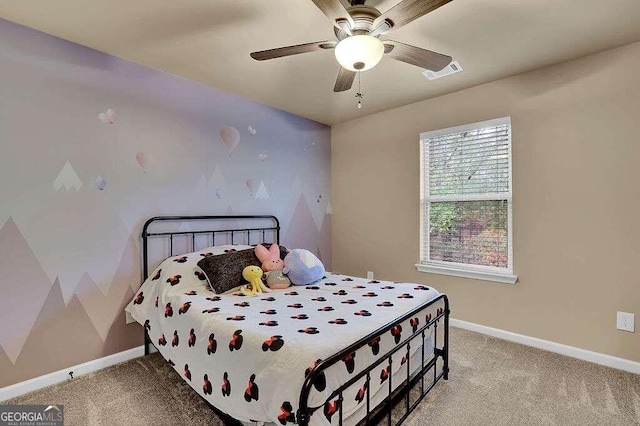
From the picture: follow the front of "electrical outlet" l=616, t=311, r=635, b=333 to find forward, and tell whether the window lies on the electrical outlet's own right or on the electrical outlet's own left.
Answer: on the electrical outlet's own right

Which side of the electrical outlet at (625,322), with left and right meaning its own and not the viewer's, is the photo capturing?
front

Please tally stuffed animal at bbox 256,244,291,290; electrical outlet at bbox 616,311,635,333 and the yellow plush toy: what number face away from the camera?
0

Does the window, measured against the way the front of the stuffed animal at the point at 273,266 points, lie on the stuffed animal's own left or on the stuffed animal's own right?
on the stuffed animal's own left

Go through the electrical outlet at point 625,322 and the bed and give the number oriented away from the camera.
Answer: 0

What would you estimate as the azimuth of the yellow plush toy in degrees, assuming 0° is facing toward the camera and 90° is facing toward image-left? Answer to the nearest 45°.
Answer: approximately 315°

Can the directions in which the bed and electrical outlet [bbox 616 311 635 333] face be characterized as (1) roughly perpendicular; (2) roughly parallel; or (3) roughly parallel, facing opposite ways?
roughly perpendicular

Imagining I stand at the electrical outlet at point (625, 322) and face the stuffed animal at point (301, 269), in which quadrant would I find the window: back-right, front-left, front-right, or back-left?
front-right

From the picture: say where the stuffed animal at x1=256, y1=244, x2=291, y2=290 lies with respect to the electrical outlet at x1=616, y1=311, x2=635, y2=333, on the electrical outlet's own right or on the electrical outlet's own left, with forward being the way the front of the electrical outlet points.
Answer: on the electrical outlet's own right

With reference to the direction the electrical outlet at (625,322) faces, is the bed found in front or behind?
in front

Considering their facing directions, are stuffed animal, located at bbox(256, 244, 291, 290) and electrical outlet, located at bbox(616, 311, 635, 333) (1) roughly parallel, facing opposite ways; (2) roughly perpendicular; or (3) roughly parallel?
roughly perpendicular

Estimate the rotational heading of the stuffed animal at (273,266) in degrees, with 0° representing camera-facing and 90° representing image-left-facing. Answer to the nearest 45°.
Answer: approximately 315°

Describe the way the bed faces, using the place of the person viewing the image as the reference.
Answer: facing the viewer and to the right of the viewer
